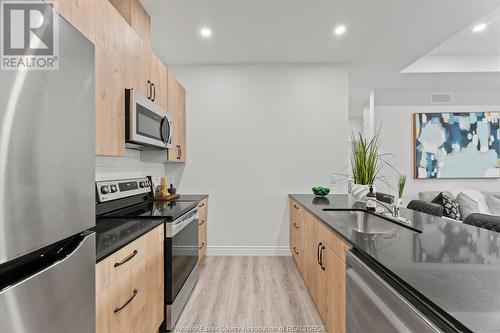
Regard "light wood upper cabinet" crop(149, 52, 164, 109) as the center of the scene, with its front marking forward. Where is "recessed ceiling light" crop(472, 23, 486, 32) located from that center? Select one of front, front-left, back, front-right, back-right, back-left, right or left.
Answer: front

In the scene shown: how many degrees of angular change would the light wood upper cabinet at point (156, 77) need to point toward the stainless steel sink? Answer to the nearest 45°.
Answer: approximately 45° to its right

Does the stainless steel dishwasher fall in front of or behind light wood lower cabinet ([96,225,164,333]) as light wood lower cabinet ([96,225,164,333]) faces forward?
in front

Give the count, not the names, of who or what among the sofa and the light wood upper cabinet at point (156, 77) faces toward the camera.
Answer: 1

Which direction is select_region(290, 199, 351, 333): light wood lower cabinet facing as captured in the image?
to the viewer's left

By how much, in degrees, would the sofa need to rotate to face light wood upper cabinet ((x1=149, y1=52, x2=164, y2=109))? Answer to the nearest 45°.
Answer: approximately 45° to its right

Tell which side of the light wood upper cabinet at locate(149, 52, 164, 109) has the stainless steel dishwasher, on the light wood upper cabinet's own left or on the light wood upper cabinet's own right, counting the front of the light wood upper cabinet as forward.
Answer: on the light wood upper cabinet's own right

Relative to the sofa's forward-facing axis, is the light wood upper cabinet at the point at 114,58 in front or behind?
in front

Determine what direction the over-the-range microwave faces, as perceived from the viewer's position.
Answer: facing the viewer and to the right of the viewer

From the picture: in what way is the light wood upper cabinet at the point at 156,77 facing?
to the viewer's right

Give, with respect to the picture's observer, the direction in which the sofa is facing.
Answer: facing the viewer

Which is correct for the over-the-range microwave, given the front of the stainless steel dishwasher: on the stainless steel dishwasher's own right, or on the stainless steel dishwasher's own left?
on the stainless steel dishwasher's own right

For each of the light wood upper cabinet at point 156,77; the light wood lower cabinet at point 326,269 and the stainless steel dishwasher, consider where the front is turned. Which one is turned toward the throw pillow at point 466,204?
the light wood upper cabinet

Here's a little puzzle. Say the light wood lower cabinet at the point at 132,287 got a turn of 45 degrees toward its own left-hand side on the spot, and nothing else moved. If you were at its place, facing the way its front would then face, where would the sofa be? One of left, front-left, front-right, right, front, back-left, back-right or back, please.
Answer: front

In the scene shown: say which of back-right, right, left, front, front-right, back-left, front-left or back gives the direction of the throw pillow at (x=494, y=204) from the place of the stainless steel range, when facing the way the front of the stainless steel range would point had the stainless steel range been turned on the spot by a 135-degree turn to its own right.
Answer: back

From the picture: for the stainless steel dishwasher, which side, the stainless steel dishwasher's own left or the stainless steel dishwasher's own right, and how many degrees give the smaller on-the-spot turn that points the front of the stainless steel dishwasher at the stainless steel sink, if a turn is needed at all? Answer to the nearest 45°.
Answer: approximately 135° to the stainless steel dishwasher's own right
